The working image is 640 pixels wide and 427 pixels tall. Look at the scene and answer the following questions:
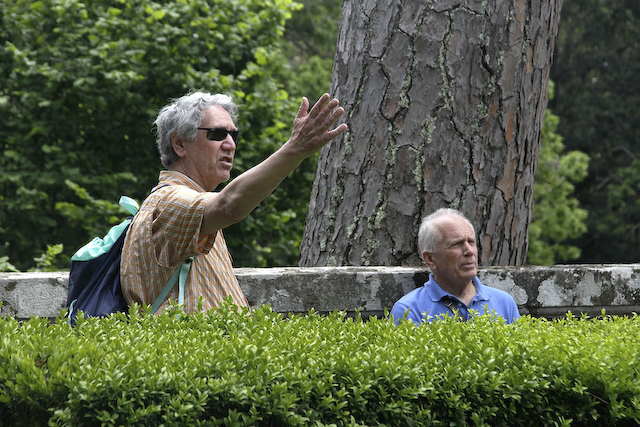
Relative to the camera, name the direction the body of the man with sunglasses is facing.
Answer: to the viewer's right

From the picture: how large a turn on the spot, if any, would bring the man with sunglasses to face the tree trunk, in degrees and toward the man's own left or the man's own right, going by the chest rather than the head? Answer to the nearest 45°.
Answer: approximately 45° to the man's own left

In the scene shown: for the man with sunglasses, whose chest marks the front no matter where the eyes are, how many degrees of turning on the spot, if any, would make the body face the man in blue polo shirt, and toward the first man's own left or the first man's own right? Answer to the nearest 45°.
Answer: approximately 45° to the first man's own left
